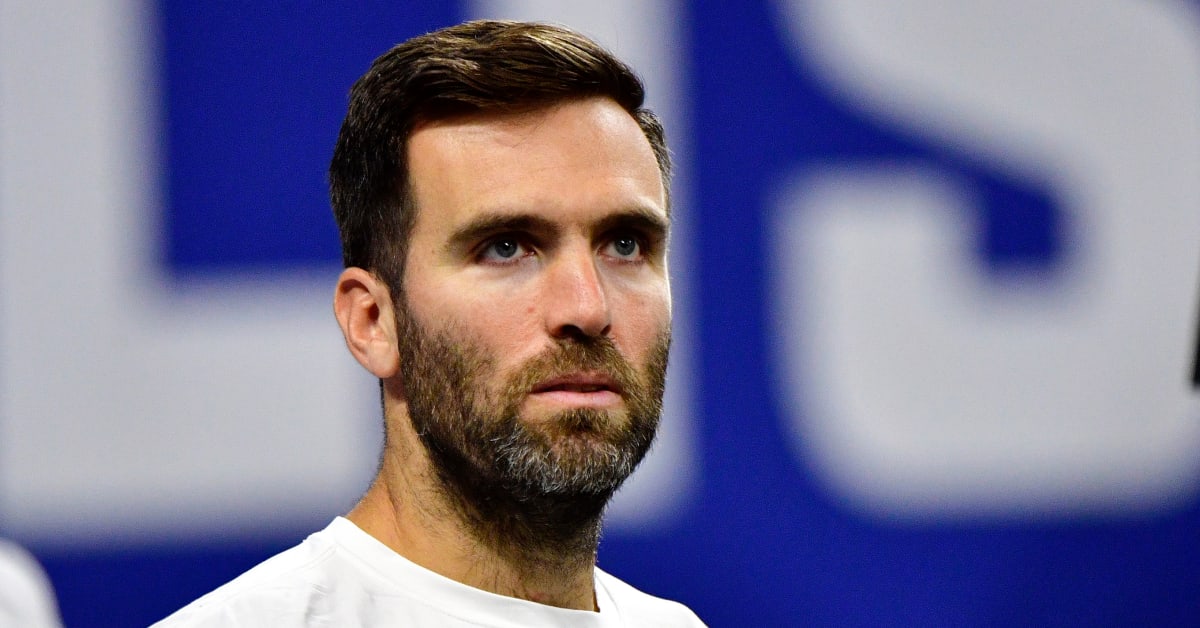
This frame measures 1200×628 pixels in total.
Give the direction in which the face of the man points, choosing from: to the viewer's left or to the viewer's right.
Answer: to the viewer's right

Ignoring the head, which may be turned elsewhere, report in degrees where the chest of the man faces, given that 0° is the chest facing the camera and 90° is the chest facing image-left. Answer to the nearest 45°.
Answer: approximately 315°
